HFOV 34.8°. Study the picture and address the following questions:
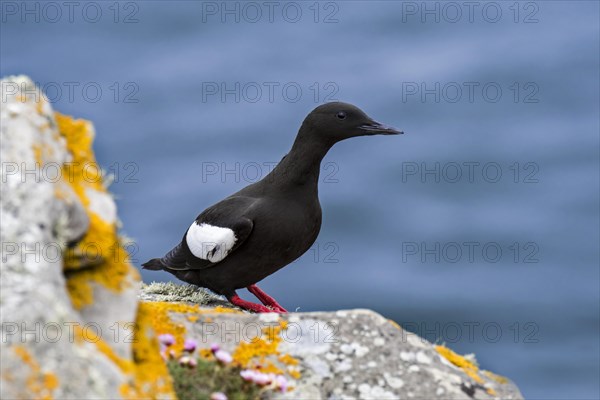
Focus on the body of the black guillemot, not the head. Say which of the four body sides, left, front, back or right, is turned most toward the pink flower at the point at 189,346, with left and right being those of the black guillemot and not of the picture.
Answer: right

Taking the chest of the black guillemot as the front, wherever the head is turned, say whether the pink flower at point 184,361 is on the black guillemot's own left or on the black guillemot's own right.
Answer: on the black guillemot's own right

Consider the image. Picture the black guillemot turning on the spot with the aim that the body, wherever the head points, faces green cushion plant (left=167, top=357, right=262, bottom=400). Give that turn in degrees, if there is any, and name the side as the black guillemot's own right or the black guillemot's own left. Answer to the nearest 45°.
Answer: approximately 90° to the black guillemot's own right

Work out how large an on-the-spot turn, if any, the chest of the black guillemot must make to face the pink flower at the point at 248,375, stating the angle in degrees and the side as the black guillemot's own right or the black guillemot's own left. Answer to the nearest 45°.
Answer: approximately 90° to the black guillemot's own right

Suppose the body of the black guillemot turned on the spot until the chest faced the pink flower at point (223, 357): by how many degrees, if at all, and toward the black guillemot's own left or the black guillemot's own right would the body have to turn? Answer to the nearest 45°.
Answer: approximately 90° to the black guillemot's own right

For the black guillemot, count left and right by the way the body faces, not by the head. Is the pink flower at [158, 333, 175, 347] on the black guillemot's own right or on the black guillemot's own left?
on the black guillemot's own right

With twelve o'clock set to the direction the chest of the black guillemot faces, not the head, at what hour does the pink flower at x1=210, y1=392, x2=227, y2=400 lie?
The pink flower is roughly at 3 o'clock from the black guillemot.

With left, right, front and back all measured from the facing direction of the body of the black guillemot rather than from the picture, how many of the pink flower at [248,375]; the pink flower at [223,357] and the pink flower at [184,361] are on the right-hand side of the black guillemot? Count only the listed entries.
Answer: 3

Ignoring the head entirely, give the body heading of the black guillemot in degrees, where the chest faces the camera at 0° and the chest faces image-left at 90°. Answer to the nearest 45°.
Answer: approximately 270°

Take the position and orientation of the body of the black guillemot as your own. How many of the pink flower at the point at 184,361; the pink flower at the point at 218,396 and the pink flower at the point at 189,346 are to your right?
3
